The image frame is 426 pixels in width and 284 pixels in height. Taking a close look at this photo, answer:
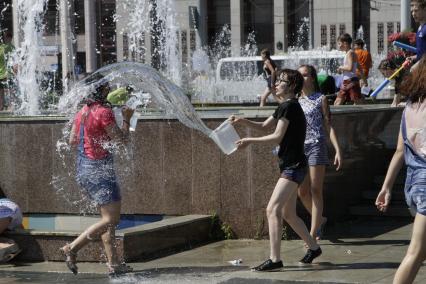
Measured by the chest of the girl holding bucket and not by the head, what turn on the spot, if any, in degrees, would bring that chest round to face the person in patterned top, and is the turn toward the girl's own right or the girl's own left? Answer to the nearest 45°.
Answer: approximately 90° to the girl's own right

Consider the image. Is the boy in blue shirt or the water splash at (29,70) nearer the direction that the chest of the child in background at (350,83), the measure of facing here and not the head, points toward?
the water splash

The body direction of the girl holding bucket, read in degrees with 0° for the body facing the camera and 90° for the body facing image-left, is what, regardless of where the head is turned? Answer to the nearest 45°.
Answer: approximately 90°

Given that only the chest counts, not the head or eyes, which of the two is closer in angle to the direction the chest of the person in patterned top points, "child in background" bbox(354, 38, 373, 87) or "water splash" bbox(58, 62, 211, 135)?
the water splash

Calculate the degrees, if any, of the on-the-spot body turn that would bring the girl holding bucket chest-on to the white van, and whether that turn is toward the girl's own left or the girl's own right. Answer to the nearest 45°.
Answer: approximately 90° to the girl's own right

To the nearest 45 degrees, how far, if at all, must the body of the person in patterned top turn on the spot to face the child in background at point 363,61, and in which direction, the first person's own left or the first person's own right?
approximately 135° to the first person's own right

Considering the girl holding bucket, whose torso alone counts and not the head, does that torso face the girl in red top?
yes

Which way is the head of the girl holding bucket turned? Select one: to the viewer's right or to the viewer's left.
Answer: to the viewer's left
